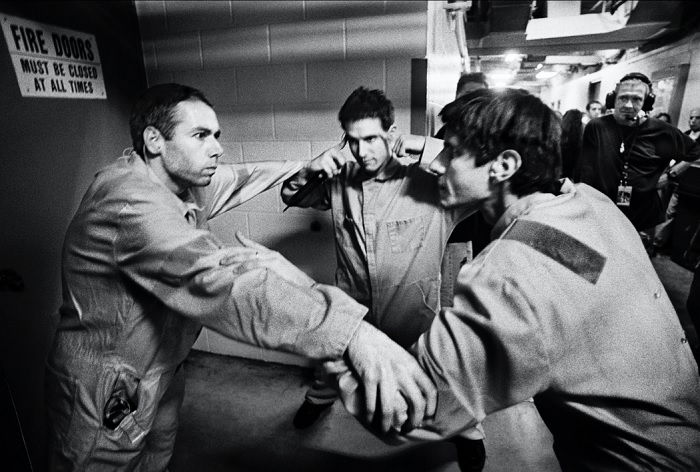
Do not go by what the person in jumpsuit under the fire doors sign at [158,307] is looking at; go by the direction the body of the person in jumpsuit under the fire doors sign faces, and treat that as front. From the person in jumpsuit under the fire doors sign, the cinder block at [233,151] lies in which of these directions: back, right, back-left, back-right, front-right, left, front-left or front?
left

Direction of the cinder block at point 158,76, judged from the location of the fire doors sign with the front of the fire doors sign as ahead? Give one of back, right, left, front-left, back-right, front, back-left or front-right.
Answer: left

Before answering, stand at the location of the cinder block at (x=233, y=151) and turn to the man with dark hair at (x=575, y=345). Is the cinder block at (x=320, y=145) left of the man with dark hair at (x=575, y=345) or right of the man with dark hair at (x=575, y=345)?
left

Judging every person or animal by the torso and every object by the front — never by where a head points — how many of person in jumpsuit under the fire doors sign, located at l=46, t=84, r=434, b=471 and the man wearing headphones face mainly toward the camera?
1

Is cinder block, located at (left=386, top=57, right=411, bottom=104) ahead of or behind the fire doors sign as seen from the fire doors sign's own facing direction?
ahead

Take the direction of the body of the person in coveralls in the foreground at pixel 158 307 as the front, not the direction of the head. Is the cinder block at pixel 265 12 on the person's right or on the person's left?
on the person's left

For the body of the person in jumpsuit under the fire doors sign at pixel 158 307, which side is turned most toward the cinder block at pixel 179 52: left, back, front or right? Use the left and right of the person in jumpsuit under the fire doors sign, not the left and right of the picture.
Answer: left

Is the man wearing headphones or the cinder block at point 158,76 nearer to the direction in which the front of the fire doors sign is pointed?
the man wearing headphones

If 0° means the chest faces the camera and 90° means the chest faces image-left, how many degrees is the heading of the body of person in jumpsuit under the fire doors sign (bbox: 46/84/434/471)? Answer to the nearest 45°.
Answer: approximately 270°

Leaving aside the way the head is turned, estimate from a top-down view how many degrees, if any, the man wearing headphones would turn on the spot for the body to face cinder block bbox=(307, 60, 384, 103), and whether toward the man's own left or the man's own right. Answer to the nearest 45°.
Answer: approximately 45° to the man's own right

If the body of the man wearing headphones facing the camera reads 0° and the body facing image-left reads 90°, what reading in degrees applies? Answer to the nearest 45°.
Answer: approximately 0°

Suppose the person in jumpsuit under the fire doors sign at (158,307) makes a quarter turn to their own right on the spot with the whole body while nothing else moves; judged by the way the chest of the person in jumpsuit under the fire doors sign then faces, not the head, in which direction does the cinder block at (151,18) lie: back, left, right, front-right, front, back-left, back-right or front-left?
back
